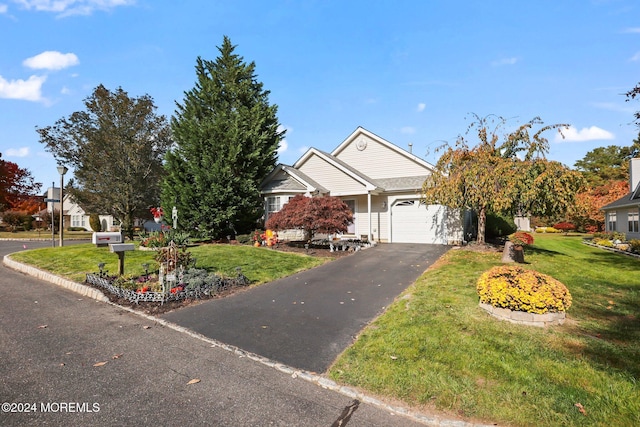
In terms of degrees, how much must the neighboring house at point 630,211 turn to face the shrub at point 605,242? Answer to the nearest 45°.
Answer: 0° — it already faces it

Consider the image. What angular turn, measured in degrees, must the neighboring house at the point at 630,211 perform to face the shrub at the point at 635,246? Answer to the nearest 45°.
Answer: approximately 45° to its left

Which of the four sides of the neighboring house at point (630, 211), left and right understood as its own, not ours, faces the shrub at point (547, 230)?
right

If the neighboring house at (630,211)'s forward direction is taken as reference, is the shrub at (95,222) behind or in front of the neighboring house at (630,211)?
in front

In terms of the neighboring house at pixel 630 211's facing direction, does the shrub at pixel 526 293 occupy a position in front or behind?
in front

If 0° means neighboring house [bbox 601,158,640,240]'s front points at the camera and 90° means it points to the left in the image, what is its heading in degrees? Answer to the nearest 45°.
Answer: approximately 45°
